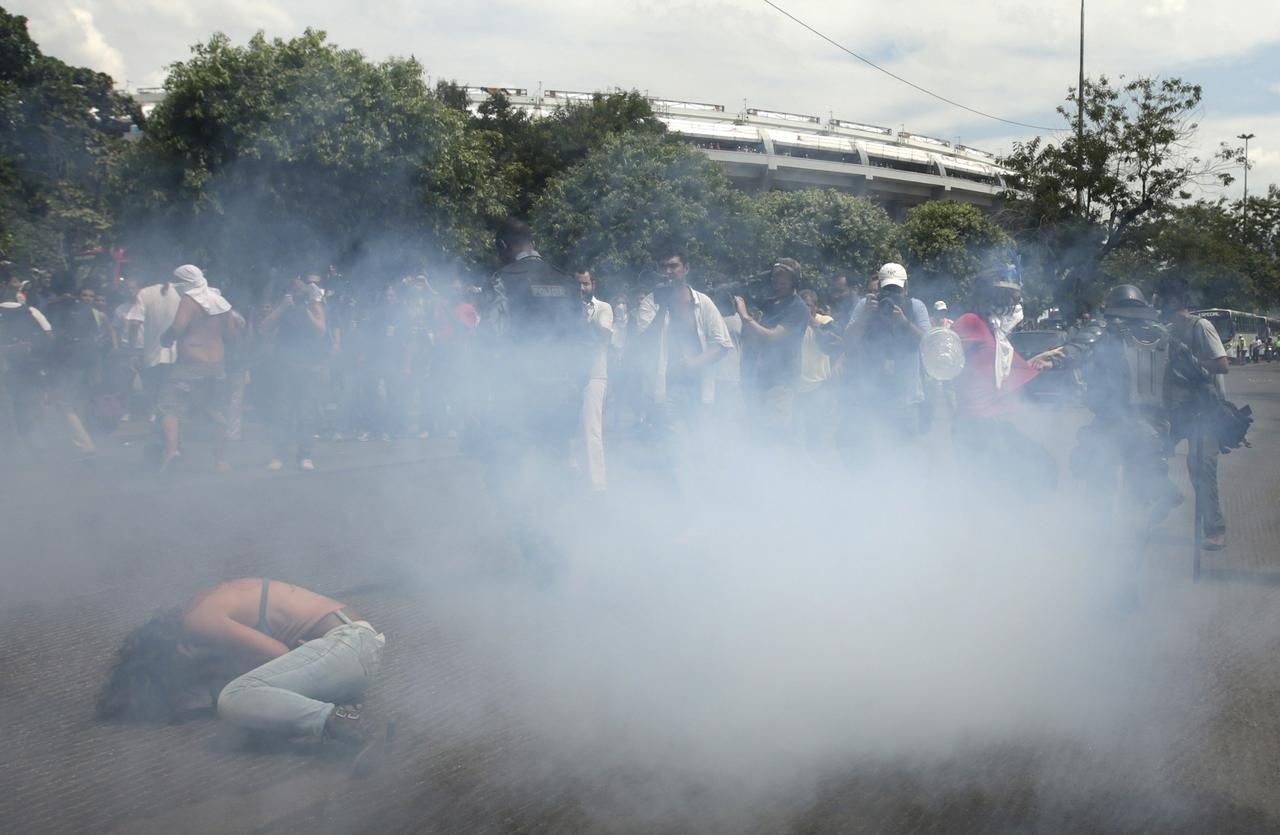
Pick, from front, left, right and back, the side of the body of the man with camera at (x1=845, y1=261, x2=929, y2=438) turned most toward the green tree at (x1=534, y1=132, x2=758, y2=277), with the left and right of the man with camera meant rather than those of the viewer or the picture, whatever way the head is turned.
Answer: back

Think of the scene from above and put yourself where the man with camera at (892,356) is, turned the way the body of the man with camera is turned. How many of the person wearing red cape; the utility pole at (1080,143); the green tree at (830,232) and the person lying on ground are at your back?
2

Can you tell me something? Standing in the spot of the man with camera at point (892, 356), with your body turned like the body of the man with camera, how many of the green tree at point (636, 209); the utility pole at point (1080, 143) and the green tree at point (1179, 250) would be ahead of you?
0

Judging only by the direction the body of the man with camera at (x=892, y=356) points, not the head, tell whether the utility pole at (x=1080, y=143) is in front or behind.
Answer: behind

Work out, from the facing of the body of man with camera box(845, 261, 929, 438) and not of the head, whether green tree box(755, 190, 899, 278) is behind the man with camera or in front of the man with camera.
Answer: behind

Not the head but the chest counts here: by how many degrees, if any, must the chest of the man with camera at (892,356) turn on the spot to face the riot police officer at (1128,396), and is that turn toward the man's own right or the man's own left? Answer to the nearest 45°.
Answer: approximately 90° to the man's own left

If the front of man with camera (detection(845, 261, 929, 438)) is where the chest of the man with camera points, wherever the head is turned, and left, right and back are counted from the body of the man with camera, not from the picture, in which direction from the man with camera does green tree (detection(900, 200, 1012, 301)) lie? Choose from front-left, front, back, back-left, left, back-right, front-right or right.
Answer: back

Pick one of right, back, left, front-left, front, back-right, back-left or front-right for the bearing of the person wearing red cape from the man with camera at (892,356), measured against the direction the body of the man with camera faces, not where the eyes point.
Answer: front-left

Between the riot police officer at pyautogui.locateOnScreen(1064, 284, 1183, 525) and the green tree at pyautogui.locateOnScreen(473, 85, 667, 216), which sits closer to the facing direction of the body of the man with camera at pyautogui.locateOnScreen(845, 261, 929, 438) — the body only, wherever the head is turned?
the riot police officer

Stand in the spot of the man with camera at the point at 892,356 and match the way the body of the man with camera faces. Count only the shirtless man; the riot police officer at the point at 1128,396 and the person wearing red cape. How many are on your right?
1

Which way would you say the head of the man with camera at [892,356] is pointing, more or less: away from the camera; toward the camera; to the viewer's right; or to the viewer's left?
toward the camera

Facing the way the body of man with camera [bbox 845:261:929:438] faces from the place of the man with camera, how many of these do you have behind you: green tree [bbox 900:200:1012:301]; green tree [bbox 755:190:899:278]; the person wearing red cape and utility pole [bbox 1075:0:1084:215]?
3

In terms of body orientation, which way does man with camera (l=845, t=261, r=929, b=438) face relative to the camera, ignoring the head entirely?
toward the camera

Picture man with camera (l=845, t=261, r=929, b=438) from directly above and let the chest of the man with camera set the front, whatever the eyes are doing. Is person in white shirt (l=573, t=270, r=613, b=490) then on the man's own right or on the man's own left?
on the man's own right
